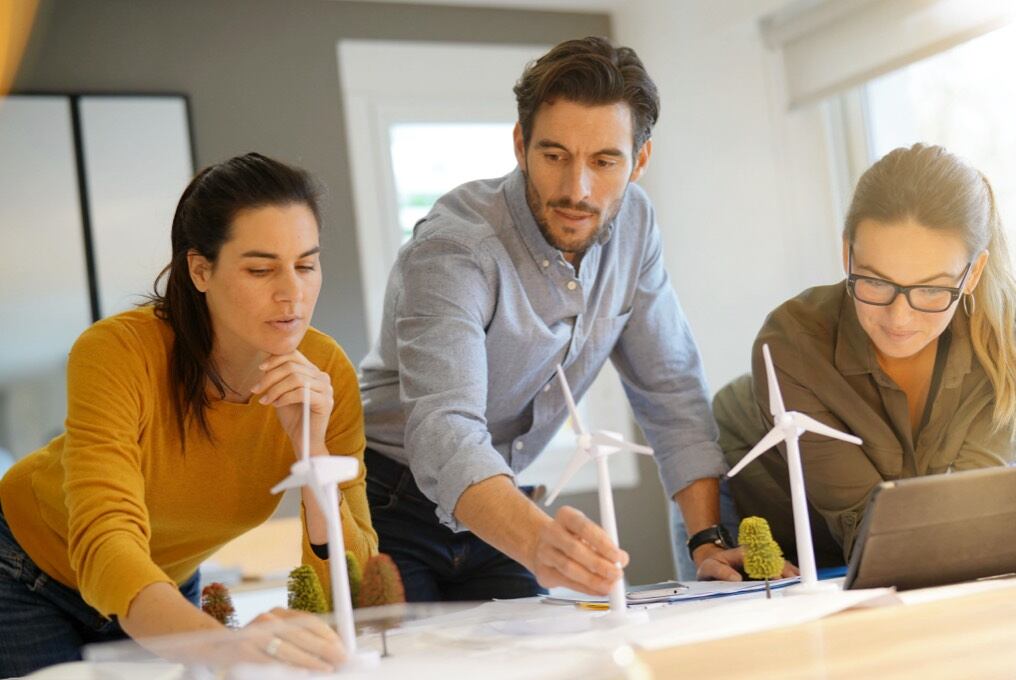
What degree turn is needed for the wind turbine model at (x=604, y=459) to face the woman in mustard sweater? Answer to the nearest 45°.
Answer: approximately 90° to its right

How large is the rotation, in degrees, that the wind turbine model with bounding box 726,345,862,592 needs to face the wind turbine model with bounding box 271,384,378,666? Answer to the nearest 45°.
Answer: approximately 45° to its right

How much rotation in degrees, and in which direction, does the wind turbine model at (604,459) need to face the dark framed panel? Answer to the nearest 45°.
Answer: approximately 90° to its right

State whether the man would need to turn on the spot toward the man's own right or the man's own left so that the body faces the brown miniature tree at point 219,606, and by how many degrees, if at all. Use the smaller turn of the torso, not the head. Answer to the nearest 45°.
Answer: approximately 90° to the man's own right

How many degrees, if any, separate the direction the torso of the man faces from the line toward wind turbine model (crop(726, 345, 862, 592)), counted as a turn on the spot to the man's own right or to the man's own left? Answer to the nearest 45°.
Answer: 0° — they already face it

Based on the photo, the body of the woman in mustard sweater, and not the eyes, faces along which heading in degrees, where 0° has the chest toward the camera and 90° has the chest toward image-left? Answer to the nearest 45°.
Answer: approximately 315°

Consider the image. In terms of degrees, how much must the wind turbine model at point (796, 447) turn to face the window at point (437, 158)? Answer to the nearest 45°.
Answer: approximately 135° to its right

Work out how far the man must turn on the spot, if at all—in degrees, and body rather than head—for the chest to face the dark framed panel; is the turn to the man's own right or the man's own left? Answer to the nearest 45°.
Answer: approximately 180°
